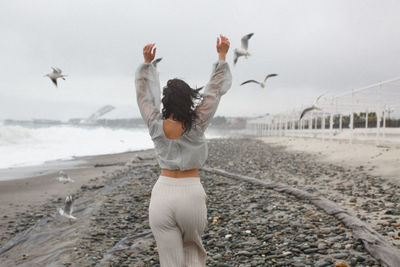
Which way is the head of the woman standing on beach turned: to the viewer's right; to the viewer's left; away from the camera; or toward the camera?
away from the camera

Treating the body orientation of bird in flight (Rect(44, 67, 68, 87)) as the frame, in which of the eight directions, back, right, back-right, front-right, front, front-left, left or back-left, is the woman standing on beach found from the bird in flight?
left

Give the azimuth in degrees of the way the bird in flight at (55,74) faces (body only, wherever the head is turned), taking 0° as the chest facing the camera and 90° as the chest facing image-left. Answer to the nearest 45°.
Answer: approximately 90°

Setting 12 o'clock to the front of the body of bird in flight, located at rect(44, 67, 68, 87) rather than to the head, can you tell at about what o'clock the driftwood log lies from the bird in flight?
The driftwood log is roughly at 8 o'clock from the bird in flight.
